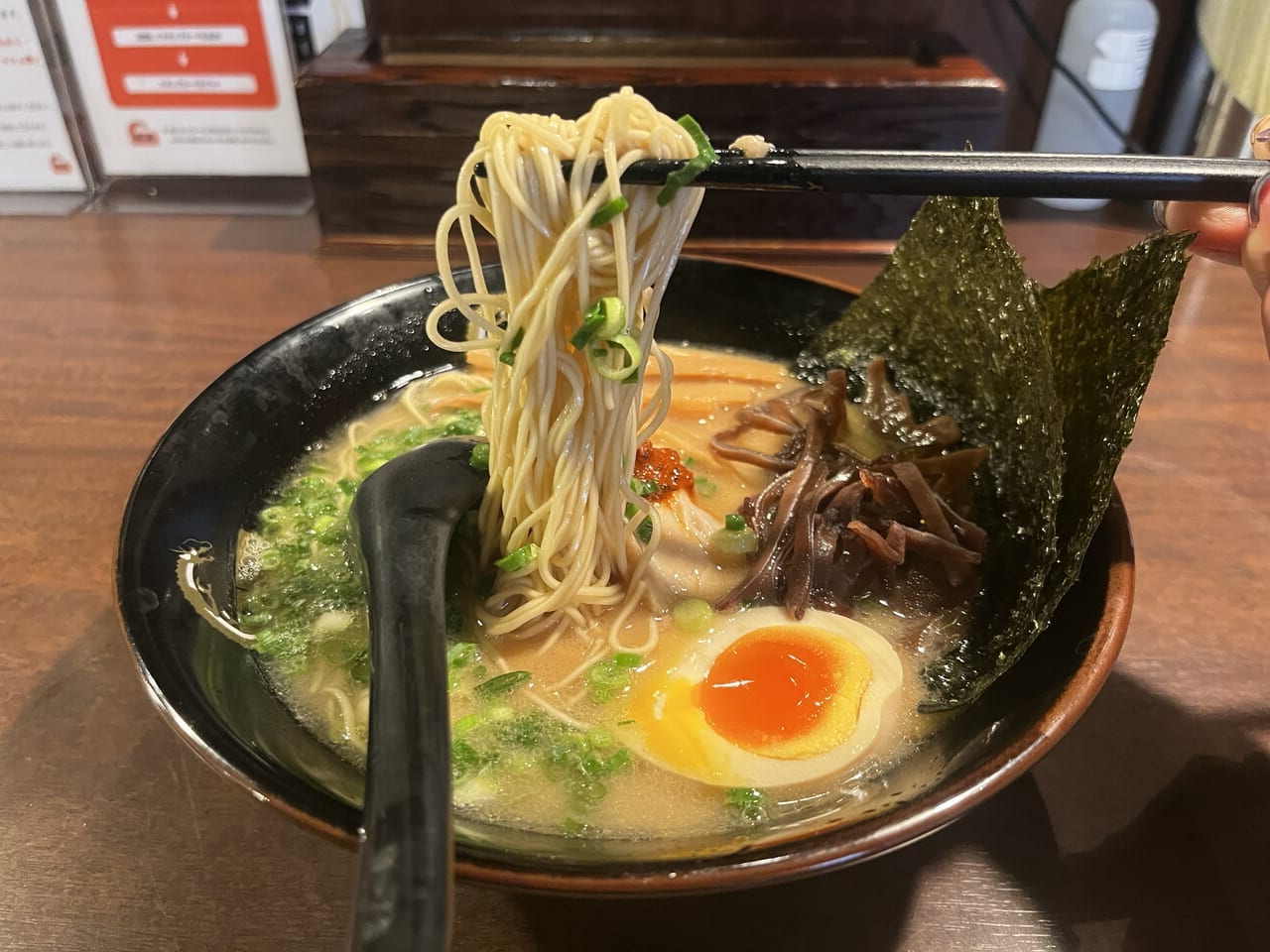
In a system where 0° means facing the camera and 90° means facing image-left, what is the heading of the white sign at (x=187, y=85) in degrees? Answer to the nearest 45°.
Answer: approximately 0°

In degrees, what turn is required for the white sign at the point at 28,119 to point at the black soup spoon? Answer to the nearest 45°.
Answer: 0° — it already faces it

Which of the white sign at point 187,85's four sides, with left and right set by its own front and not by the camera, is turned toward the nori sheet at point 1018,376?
front

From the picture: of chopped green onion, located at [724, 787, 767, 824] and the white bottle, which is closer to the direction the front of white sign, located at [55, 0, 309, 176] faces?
the chopped green onion

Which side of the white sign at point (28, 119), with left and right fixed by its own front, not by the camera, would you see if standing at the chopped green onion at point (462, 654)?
front

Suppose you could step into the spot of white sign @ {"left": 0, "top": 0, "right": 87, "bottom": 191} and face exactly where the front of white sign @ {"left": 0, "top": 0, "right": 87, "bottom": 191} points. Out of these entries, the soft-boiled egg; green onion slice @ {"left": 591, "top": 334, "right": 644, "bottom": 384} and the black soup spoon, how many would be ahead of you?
3

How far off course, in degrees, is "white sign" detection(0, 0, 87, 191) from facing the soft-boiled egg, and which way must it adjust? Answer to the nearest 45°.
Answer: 0° — it already faces it

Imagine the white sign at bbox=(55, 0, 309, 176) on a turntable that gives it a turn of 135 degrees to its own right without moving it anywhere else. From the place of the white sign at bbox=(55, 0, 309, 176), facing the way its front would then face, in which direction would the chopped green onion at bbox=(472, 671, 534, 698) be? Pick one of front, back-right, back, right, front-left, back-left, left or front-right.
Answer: back-left

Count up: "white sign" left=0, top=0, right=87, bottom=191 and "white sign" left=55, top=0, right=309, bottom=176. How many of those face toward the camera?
2

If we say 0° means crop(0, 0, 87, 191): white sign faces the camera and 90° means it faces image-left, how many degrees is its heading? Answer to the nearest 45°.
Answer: approximately 0°

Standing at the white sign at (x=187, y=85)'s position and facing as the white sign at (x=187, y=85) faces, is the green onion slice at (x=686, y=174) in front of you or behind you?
in front
